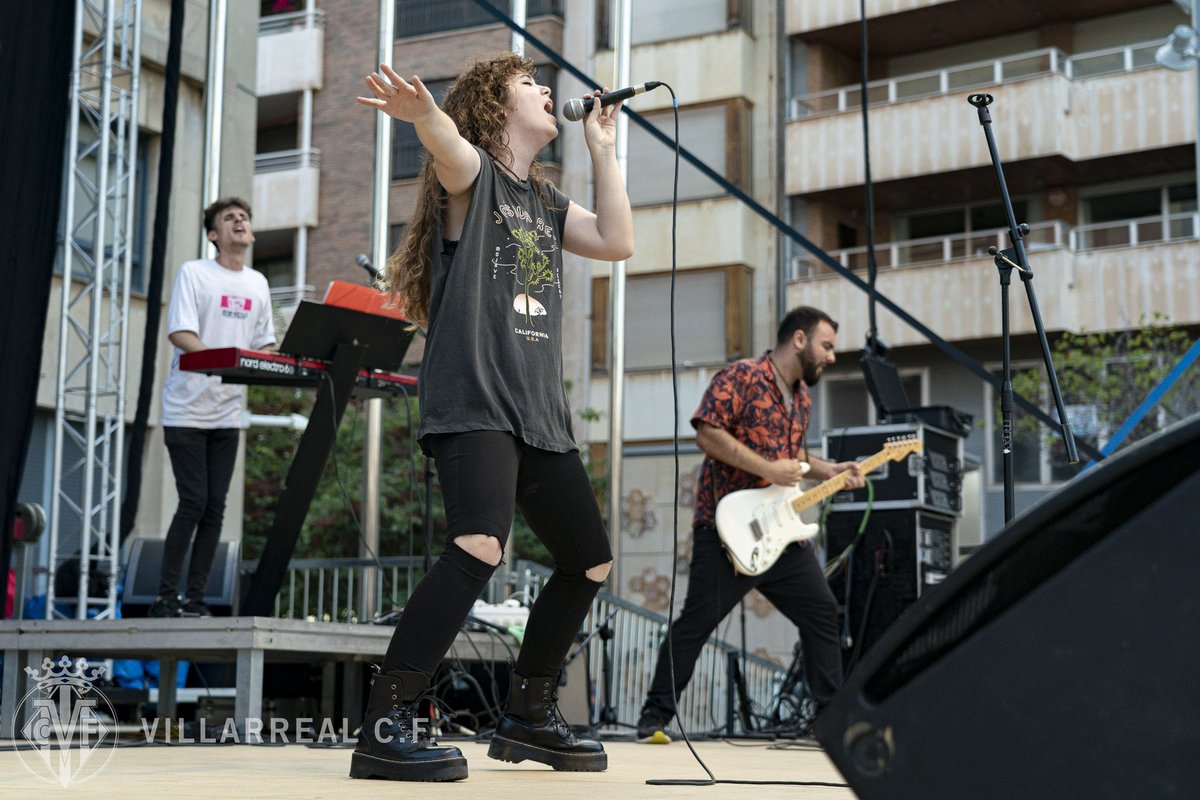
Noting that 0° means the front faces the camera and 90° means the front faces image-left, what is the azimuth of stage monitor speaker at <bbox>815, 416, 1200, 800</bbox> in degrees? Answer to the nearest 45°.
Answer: approximately 90°

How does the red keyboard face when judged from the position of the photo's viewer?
facing away from the viewer and to the left of the viewer

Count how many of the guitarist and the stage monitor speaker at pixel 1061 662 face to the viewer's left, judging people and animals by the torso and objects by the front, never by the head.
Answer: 1

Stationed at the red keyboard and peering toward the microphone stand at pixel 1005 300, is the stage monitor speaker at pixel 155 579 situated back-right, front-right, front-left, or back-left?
back-left

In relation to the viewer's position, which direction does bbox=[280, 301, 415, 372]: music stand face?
facing away from the viewer and to the left of the viewer

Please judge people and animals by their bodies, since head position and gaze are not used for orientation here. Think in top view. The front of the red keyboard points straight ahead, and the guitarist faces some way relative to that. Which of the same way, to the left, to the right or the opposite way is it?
the opposite way

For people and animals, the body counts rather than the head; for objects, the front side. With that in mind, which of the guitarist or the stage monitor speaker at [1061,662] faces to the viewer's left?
the stage monitor speaker
